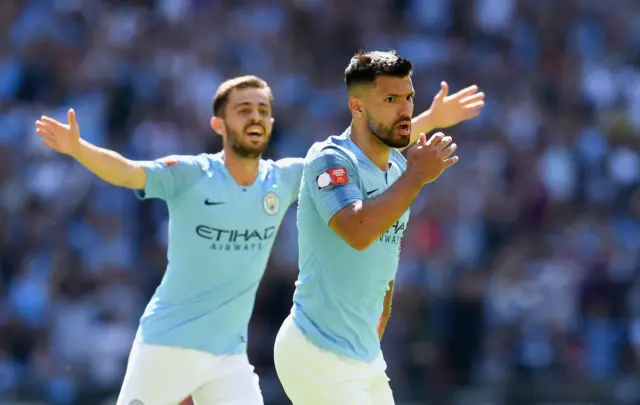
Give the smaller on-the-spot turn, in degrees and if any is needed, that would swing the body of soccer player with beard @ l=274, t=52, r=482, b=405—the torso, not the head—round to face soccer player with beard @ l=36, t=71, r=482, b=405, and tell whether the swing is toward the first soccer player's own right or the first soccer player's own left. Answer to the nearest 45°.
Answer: approximately 180°

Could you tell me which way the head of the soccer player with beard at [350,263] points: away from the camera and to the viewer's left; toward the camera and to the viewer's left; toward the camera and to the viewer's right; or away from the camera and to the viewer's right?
toward the camera and to the viewer's right

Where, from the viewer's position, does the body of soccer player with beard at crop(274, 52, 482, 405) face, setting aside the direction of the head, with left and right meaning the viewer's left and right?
facing the viewer and to the right of the viewer
